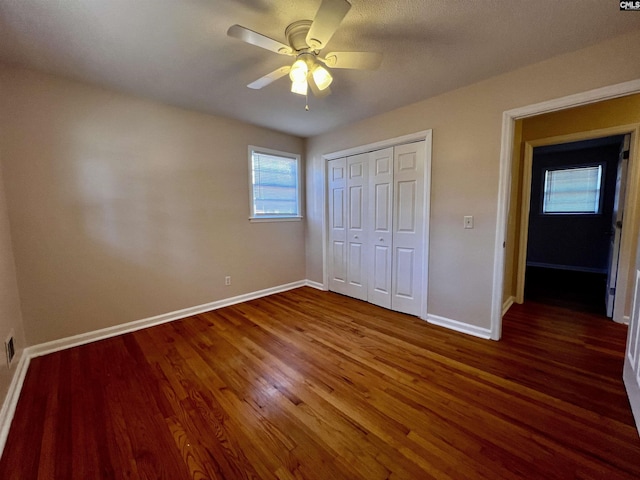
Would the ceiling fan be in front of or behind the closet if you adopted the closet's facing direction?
in front

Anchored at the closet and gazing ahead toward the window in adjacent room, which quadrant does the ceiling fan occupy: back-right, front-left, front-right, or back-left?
back-right

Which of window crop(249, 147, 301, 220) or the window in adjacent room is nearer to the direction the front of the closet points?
the window

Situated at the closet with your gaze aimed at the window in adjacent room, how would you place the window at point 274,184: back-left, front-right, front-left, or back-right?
back-left

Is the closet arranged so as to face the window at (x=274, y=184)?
no

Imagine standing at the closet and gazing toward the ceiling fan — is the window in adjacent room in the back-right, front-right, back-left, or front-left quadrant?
back-left

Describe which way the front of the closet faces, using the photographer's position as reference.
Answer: facing the viewer and to the left of the viewer

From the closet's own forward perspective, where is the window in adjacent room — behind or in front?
behind

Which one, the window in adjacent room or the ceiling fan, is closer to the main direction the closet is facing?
the ceiling fan

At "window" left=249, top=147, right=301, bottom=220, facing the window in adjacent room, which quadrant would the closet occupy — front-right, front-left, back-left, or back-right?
front-right

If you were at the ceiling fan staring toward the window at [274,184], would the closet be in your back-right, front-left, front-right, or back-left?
front-right

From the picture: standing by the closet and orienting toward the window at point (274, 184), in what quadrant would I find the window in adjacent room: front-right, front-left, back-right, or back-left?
back-right
